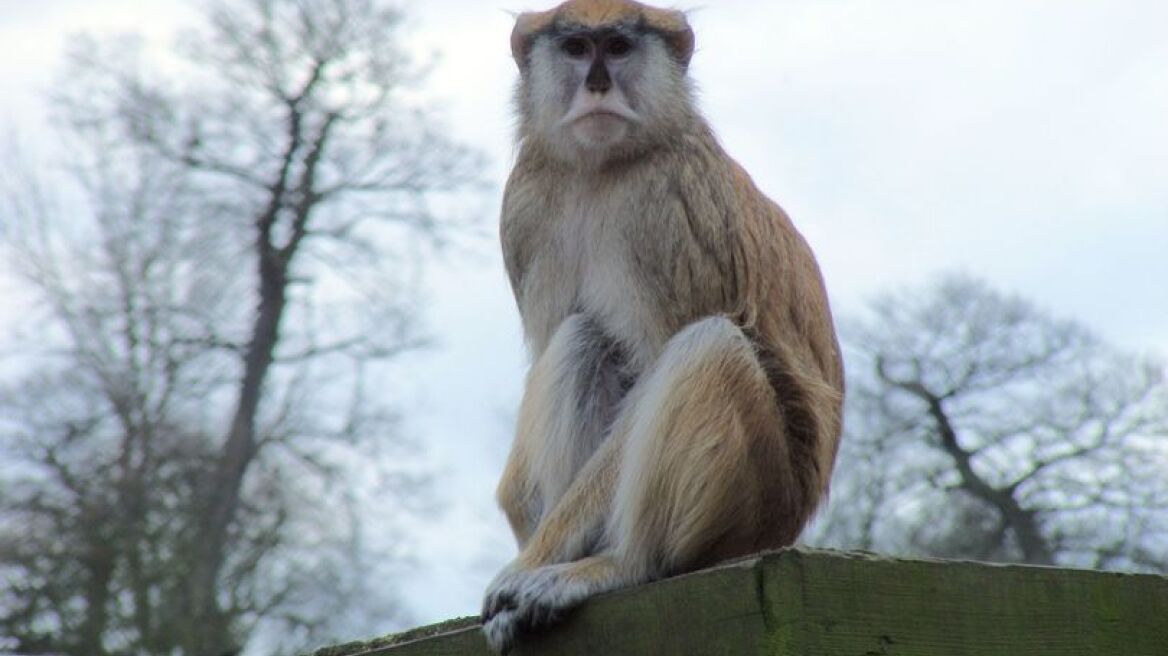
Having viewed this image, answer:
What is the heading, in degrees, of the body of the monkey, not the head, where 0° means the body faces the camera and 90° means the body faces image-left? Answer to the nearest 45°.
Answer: approximately 45°
